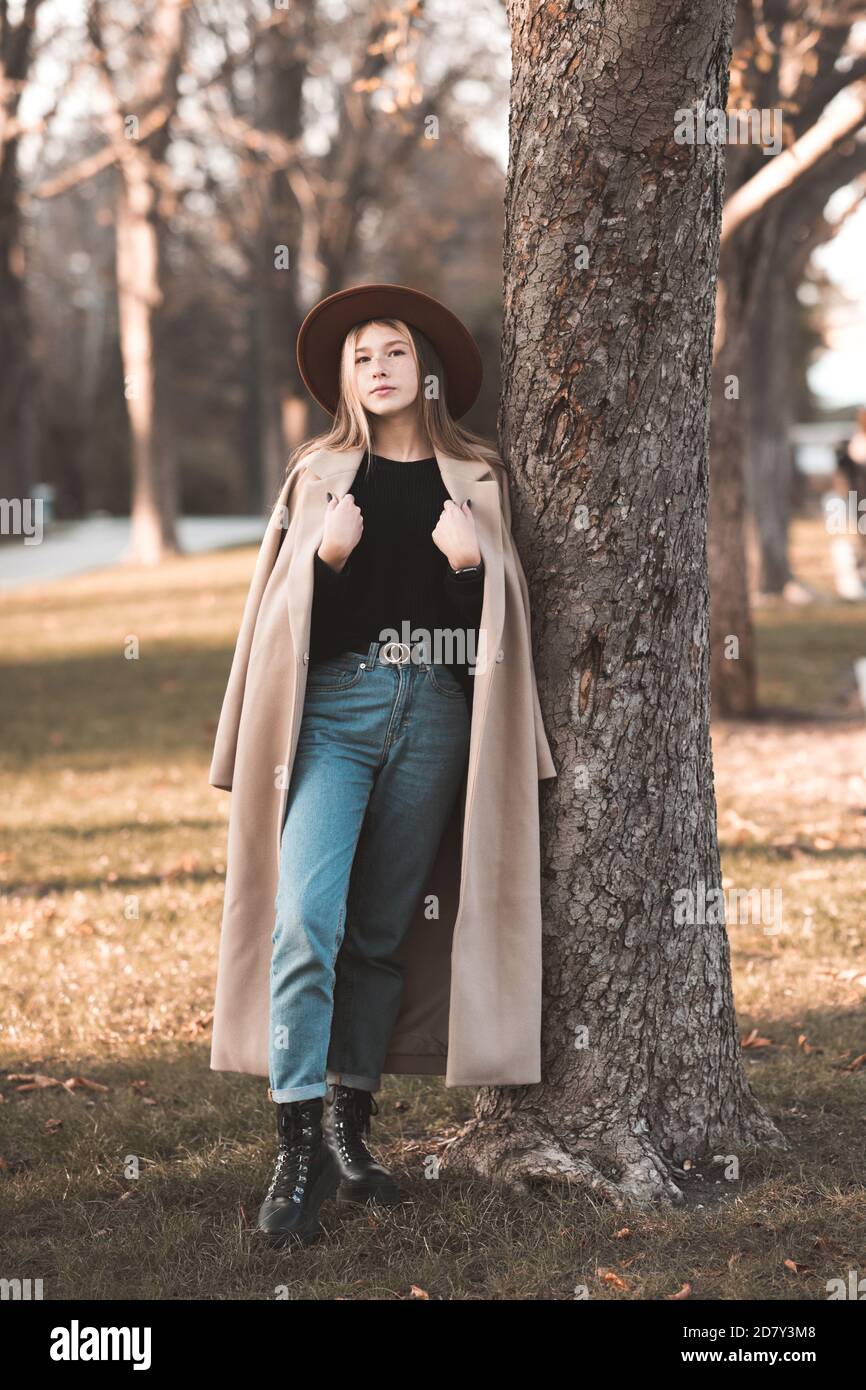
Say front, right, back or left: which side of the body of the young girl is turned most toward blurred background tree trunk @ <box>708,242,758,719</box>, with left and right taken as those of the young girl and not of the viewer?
back

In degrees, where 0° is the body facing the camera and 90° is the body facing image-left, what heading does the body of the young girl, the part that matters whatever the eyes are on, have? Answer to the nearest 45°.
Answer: approximately 0°
